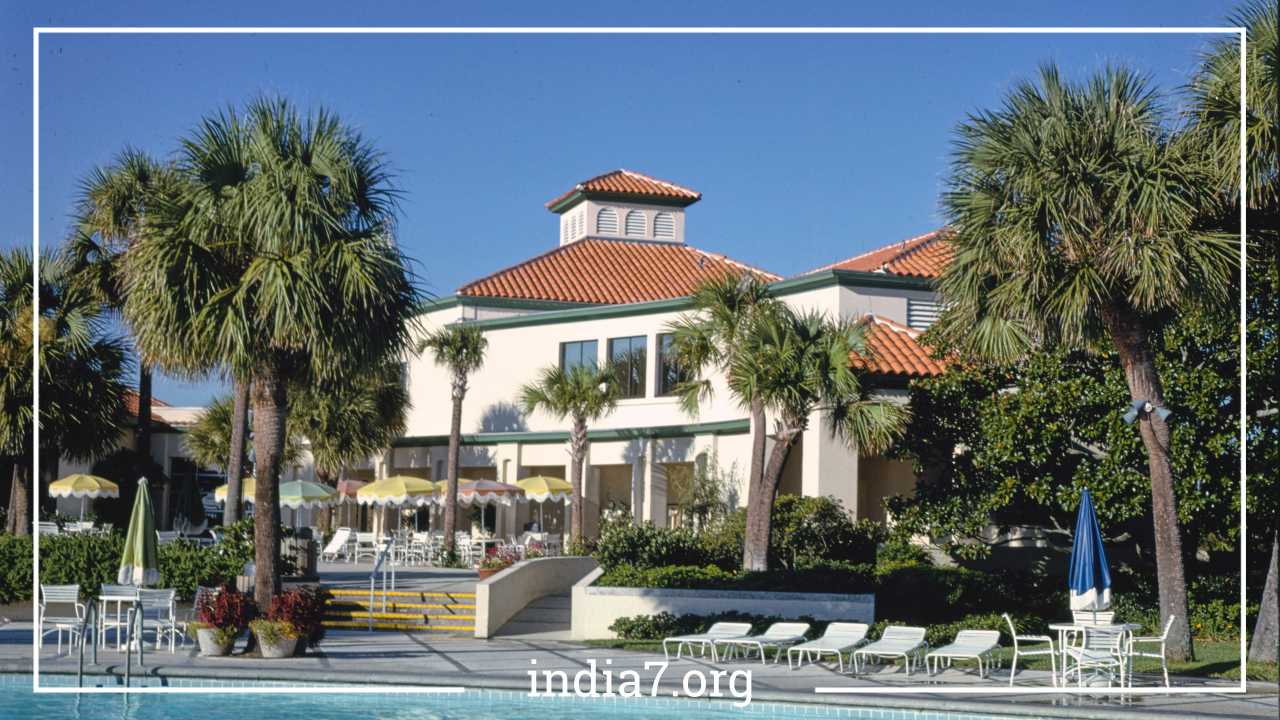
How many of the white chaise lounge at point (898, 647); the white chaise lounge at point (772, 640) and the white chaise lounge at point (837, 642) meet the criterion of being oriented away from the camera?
0

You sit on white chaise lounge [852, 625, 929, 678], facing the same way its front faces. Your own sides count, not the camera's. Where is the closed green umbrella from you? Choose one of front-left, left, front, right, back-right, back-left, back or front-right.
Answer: front-right

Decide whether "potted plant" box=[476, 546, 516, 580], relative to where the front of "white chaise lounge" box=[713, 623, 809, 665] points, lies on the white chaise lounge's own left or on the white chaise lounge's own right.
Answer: on the white chaise lounge's own right

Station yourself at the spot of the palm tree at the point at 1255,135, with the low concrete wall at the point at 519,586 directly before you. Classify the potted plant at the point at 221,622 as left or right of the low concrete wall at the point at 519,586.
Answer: left

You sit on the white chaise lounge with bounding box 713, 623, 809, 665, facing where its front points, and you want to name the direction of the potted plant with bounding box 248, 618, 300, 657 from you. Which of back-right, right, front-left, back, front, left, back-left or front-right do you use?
front-right

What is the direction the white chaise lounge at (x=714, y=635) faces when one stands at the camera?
facing the viewer and to the left of the viewer

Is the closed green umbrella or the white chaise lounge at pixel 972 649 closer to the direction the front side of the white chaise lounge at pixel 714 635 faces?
the closed green umbrella
